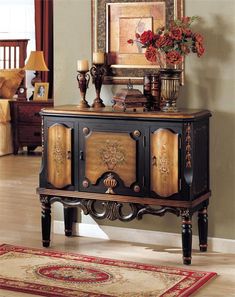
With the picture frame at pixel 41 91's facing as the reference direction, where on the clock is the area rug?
The area rug is roughly at 12 o'clock from the picture frame.

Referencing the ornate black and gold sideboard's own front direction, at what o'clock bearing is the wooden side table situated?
The wooden side table is roughly at 4 o'clock from the ornate black and gold sideboard.

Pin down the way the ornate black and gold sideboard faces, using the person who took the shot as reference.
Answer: facing the viewer and to the left of the viewer

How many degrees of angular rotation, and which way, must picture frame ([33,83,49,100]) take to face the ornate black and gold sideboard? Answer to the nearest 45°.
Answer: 0° — it already faces it

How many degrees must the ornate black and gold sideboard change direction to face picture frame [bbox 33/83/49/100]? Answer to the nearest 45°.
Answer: approximately 135° to its right

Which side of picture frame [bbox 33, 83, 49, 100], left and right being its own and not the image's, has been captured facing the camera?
front

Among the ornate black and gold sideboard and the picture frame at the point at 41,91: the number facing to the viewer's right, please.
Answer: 0

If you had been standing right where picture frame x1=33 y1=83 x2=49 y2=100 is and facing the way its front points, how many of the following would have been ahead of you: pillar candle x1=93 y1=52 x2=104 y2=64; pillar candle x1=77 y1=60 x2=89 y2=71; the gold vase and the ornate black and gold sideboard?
4

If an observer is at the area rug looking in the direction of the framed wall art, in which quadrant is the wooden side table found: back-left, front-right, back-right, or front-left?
front-left

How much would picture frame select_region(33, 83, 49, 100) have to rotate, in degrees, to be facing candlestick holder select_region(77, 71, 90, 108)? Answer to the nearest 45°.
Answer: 0° — it already faces it
